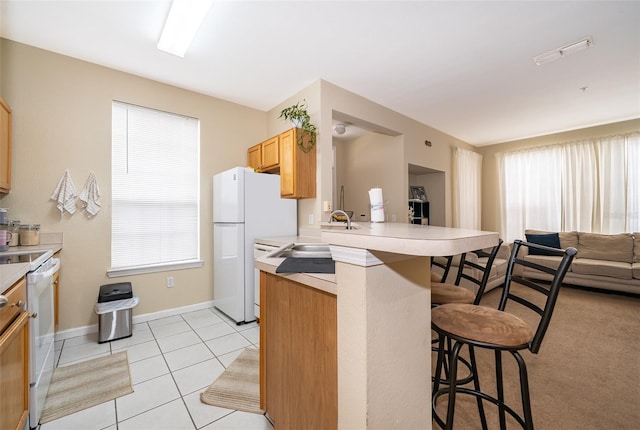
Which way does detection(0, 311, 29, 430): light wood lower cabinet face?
to the viewer's right

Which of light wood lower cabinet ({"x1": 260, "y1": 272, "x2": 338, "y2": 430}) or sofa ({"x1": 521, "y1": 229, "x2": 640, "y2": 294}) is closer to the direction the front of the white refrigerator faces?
the light wood lower cabinet

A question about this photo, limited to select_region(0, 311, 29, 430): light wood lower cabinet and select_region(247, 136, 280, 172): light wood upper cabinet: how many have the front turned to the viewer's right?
1

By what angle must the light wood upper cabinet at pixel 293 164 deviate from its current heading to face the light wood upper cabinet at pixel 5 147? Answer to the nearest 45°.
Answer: approximately 45° to its right

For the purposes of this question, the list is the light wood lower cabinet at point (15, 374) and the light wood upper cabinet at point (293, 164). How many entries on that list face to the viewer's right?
1

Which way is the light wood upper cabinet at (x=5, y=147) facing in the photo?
to the viewer's right

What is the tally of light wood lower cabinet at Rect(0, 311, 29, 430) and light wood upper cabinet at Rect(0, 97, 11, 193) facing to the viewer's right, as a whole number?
2

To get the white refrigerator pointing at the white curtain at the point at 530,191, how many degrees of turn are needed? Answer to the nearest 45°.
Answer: approximately 135° to its left

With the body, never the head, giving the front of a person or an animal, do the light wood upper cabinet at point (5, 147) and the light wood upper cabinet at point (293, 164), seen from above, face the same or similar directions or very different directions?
very different directions

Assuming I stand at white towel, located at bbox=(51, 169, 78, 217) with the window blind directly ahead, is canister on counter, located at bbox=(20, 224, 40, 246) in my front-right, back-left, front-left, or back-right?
back-right

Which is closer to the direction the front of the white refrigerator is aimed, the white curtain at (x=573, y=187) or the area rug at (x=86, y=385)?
the area rug
